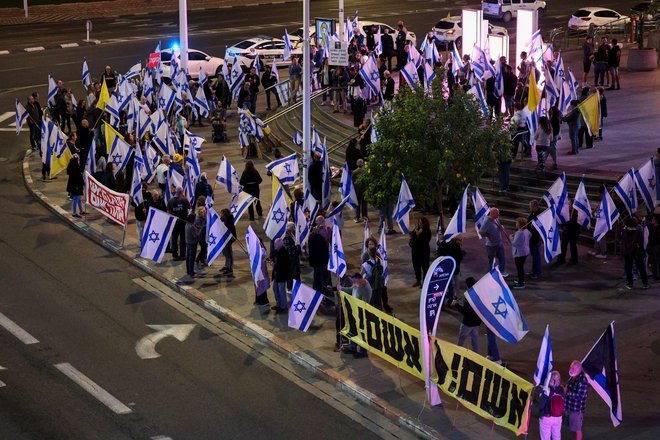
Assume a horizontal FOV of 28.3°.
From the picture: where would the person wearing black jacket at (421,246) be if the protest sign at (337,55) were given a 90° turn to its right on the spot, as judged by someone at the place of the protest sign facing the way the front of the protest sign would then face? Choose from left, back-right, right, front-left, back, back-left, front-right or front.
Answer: left

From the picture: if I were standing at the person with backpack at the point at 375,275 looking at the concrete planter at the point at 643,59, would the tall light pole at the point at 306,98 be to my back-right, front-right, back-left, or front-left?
front-left

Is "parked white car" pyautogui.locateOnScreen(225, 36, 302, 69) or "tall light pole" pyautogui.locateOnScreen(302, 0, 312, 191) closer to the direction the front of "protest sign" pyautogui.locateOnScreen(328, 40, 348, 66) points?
the tall light pole

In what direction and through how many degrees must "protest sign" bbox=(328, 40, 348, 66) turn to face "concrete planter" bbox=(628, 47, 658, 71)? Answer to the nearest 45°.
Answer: approximately 135° to its left

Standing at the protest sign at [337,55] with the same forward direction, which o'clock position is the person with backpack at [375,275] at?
The person with backpack is roughly at 12 o'clock from the protest sign.

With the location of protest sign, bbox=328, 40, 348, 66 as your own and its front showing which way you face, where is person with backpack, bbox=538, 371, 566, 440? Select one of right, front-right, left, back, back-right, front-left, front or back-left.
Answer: front

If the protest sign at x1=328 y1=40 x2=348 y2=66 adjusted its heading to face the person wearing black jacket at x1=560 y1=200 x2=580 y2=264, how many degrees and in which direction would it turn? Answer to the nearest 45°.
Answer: approximately 45° to its left

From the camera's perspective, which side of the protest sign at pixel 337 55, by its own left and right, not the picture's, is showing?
front

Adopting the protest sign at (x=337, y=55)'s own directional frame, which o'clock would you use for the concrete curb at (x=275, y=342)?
The concrete curb is roughly at 12 o'clock from the protest sign.

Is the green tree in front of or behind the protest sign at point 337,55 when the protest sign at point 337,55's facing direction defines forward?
in front

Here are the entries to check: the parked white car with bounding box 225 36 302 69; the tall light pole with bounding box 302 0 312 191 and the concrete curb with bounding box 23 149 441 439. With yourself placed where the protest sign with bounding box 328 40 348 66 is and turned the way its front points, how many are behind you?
1

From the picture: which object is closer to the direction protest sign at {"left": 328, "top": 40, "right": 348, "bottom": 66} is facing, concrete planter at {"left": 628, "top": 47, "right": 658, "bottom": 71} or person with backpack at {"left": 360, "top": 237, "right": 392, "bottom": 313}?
the person with backpack
